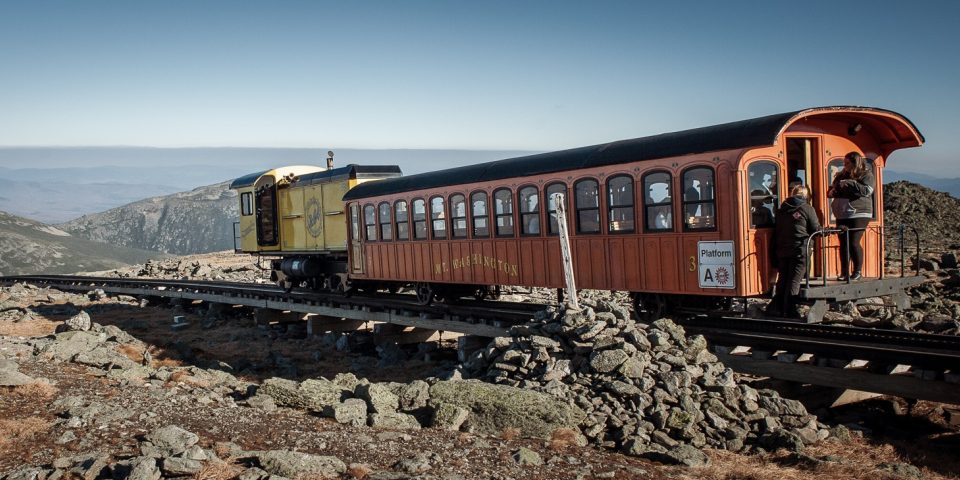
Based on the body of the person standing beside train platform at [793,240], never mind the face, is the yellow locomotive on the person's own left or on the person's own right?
on the person's own left

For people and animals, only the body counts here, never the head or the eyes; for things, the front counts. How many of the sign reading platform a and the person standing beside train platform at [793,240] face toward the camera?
1

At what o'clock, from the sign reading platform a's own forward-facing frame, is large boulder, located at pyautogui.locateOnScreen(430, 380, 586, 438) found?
The large boulder is roughly at 1 o'clock from the sign reading platform a.

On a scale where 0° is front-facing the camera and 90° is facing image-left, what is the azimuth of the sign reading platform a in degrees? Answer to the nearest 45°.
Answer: approximately 0°

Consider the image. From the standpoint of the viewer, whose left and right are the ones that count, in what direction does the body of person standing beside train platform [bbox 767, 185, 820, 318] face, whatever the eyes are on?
facing away from the viewer and to the right of the viewer

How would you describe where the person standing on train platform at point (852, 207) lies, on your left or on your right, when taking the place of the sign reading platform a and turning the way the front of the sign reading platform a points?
on your left

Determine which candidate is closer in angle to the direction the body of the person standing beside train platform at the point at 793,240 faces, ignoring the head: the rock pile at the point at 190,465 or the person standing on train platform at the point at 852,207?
the person standing on train platform

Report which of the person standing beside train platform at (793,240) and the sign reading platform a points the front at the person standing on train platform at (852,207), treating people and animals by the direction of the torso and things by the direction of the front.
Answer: the person standing beside train platform at (793,240)

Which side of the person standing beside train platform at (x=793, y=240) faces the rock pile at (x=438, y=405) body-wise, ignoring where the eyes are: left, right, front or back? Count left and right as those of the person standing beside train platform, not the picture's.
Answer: back

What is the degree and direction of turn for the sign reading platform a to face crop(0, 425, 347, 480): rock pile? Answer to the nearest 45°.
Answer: approximately 45° to its right
